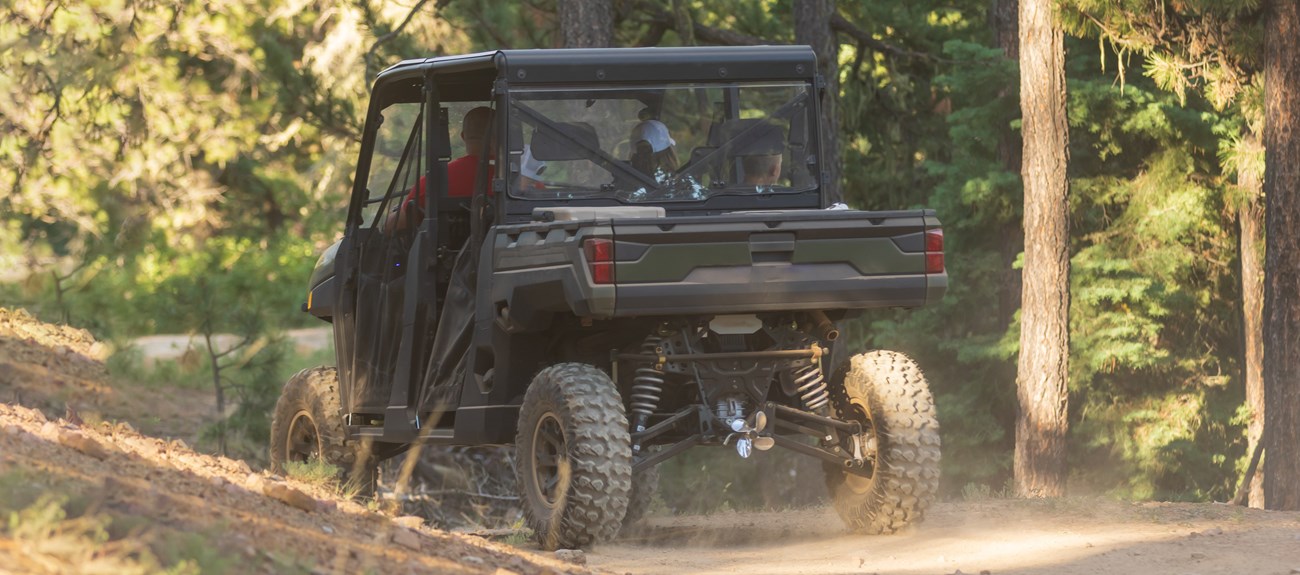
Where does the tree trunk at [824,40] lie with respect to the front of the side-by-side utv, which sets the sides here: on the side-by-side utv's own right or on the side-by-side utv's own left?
on the side-by-side utv's own right

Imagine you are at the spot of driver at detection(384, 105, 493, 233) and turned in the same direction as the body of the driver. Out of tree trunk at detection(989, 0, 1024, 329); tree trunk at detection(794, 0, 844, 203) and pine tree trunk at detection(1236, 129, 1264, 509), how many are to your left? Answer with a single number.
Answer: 0

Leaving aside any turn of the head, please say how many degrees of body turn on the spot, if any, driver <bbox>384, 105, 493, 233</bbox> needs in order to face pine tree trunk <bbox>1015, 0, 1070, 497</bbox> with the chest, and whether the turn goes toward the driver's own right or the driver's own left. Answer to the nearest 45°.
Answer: approximately 90° to the driver's own right

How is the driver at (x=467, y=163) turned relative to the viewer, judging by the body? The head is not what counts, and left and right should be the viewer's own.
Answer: facing away from the viewer and to the left of the viewer

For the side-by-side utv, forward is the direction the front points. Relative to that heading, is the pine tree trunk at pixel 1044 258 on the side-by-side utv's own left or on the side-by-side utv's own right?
on the side-by-side utv's own right

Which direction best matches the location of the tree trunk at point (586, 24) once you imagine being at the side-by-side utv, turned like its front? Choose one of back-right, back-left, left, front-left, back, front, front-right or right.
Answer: front-right

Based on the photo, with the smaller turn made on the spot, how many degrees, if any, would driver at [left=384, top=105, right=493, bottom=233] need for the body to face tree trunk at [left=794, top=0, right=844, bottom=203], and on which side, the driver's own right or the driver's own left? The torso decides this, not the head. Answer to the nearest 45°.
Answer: approximately 90° to the driver's own right

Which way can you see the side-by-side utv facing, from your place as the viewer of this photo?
facing away from the viewer and to the left of the viewer

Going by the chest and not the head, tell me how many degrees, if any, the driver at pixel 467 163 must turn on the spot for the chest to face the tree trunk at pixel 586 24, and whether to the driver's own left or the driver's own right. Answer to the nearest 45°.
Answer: approximately 45° to the driver's own right

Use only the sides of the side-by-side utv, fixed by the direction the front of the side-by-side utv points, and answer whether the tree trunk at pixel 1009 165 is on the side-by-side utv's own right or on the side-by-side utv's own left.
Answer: on the side-by-side utv's own right

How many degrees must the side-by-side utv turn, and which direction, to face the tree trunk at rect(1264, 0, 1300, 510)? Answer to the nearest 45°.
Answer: approximately 90° to its right

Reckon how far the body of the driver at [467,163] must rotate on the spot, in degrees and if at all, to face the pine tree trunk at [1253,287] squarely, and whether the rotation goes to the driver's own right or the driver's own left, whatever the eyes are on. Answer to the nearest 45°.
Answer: approximately 90° to the driver's own right
